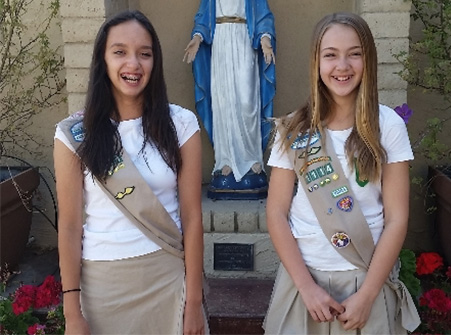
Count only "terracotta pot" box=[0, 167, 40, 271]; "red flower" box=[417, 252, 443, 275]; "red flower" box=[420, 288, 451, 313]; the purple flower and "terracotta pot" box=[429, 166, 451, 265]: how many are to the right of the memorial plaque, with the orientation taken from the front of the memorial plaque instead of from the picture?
1

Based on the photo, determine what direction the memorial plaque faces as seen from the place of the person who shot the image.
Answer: facing the viewer

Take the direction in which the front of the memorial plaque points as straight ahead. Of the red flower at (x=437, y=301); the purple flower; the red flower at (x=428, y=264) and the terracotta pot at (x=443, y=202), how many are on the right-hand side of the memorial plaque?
0

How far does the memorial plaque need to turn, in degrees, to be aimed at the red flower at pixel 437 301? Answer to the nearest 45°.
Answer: approximately 45° to its left

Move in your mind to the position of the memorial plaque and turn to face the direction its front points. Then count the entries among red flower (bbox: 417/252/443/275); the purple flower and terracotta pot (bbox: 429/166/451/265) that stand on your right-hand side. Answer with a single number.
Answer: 0

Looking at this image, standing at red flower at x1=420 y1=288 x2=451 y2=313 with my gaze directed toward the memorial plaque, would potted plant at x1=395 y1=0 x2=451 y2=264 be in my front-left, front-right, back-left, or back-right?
front-right

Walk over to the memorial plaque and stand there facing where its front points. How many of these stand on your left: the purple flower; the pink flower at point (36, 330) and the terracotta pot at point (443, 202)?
2

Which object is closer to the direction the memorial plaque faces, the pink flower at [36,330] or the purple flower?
the pink flower

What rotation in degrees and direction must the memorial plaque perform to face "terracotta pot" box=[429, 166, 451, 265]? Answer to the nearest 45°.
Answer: approximately 90° to its left

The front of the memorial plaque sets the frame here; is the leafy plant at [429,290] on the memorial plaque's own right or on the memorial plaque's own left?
on the memorial plaque's own left

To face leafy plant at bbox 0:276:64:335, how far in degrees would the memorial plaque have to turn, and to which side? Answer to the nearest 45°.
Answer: approximately 45° to its right

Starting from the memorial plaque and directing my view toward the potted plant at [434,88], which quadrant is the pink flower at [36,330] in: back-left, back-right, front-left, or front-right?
back-right

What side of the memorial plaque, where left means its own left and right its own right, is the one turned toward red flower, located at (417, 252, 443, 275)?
left

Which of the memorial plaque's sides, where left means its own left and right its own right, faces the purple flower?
left

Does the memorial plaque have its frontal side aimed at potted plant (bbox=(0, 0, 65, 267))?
no

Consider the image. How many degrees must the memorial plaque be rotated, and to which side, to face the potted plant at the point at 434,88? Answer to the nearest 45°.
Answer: approximately 90° to its left

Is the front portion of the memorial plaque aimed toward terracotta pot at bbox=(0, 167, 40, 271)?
no
